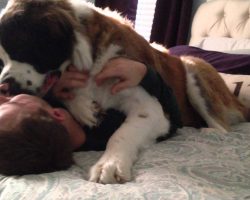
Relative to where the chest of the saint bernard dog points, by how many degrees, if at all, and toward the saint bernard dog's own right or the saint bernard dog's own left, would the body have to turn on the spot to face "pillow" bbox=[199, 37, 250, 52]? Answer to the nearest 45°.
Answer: approximately 180°

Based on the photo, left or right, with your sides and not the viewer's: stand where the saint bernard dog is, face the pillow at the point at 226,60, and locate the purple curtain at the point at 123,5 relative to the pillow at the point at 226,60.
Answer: left

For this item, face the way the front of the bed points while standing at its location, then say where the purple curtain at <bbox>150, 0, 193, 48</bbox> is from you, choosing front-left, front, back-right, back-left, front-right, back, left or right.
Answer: back-right

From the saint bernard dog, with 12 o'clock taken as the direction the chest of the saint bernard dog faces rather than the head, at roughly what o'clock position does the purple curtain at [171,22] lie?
The purple curtain is roughly at 5 o'clock from the saint bernard dog.

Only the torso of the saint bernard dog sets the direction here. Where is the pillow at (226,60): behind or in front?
behind

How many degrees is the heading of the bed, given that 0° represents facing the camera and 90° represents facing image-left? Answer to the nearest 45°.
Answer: approximately 45°

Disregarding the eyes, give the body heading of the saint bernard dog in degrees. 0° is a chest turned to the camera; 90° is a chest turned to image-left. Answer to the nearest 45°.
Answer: approximately 45°
